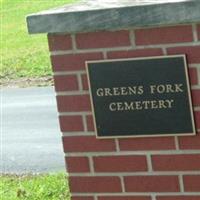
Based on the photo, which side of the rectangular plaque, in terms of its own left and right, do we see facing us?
front
